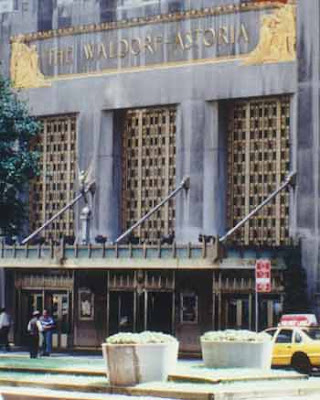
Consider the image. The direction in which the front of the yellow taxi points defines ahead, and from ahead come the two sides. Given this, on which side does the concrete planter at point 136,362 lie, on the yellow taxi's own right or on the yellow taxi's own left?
on the yellow taxi's own left

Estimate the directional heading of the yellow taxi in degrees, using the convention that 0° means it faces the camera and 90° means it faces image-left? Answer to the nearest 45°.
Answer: approximately 135°
